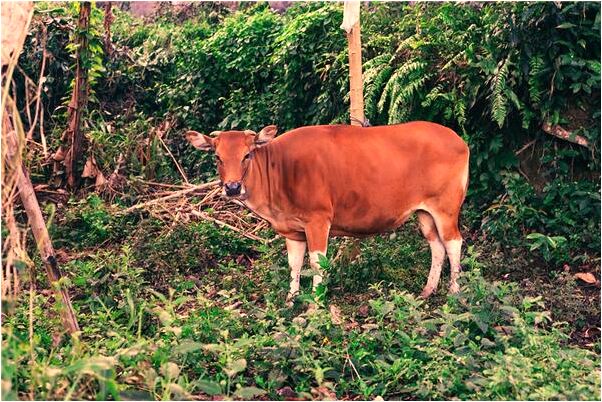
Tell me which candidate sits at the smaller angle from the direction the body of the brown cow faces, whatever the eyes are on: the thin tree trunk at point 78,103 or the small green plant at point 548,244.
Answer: the thin tree trunk

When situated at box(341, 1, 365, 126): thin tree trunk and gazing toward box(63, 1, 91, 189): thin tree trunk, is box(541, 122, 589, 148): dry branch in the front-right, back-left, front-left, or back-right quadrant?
back-right

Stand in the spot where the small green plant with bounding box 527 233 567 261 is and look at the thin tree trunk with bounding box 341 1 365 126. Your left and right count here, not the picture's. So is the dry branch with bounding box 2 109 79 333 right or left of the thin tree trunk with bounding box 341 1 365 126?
left

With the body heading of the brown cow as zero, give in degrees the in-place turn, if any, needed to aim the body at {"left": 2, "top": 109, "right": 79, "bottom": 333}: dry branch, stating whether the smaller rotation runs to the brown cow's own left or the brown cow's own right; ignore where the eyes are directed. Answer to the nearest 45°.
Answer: approximately 45° to the brown cow's own left

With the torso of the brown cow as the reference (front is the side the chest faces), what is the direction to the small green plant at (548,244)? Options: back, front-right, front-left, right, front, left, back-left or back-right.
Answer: back

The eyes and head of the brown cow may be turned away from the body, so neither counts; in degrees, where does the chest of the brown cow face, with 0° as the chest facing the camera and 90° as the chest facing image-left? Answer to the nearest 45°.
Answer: approximately 90°

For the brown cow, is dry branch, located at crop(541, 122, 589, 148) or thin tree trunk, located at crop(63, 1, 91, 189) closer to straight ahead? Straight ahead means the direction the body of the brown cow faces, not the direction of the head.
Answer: the thin tree trunk

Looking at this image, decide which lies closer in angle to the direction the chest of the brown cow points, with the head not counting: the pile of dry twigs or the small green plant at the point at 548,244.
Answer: the pile of dry twigs
